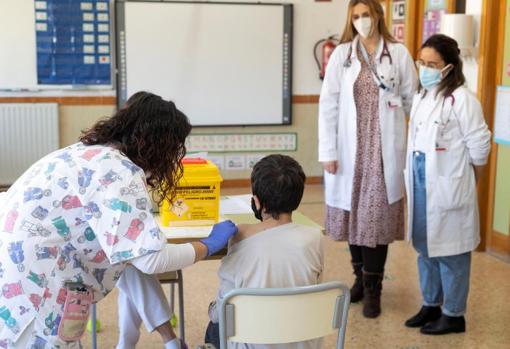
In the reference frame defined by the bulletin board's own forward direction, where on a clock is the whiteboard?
The whiteboard is roughly at 9 o'clock from the bulletin board.

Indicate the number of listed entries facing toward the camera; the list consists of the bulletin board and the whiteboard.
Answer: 2

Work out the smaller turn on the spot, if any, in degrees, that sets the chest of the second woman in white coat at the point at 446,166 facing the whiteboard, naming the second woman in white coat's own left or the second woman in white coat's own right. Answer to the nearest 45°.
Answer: approximately 90° to the second woman in white coat's own right

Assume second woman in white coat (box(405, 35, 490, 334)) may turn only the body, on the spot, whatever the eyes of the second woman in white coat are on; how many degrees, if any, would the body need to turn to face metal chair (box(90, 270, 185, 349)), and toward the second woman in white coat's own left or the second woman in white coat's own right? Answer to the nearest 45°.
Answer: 0° — they already face it

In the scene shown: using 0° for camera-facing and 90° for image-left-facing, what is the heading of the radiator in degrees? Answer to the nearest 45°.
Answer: approximately 0°
